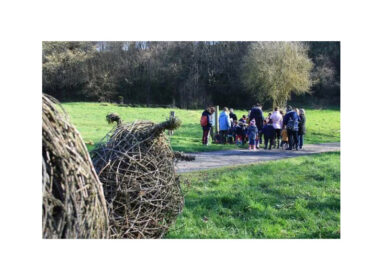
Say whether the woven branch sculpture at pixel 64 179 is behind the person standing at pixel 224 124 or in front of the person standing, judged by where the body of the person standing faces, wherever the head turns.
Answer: behind

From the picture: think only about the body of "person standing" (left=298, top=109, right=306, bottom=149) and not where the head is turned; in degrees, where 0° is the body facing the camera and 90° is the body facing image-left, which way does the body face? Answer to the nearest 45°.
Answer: approximately 90°

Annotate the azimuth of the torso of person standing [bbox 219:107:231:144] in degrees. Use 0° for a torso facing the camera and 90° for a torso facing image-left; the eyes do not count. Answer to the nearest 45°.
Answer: approximately 225°
